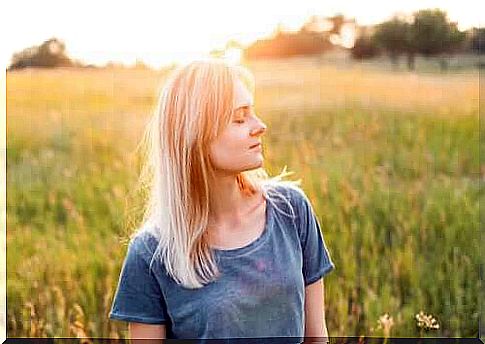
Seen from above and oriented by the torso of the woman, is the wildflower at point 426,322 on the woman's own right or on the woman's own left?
on the woman's own left

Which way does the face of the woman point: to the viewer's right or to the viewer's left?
to the viewer's right

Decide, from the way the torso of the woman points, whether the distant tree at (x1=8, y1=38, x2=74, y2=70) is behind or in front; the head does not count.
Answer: behind

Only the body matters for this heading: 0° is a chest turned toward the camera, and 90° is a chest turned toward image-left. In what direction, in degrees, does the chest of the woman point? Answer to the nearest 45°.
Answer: approximately 315°

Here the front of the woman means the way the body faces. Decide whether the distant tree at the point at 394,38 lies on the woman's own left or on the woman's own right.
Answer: on the woman's own left

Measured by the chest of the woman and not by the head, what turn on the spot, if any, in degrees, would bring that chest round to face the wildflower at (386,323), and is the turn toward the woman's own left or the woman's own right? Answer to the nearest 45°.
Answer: approximately 90° to the woman's own left
